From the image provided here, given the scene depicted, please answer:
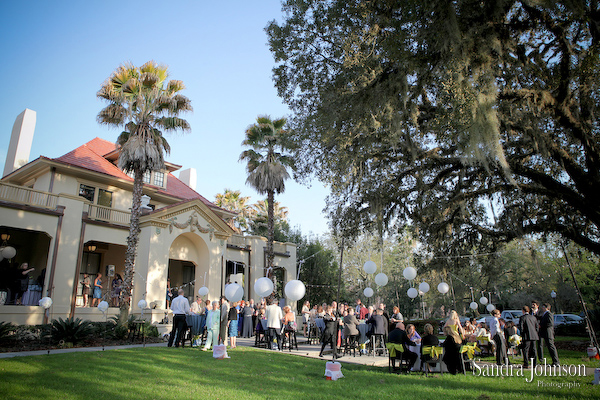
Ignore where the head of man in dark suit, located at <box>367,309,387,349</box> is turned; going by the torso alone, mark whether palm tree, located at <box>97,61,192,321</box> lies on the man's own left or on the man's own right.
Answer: on the man's own left

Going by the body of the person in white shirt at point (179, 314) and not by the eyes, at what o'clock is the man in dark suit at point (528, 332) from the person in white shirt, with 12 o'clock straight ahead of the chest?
The man in dark suit is roughly at 4 o'clock from the person in white shirt.

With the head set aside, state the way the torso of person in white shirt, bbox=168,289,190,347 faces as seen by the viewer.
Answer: away from the camera

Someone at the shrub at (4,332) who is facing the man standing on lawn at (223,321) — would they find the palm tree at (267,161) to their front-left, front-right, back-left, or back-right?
front-left

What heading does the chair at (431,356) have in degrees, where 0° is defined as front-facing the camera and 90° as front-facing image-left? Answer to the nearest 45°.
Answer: approximately 180°
